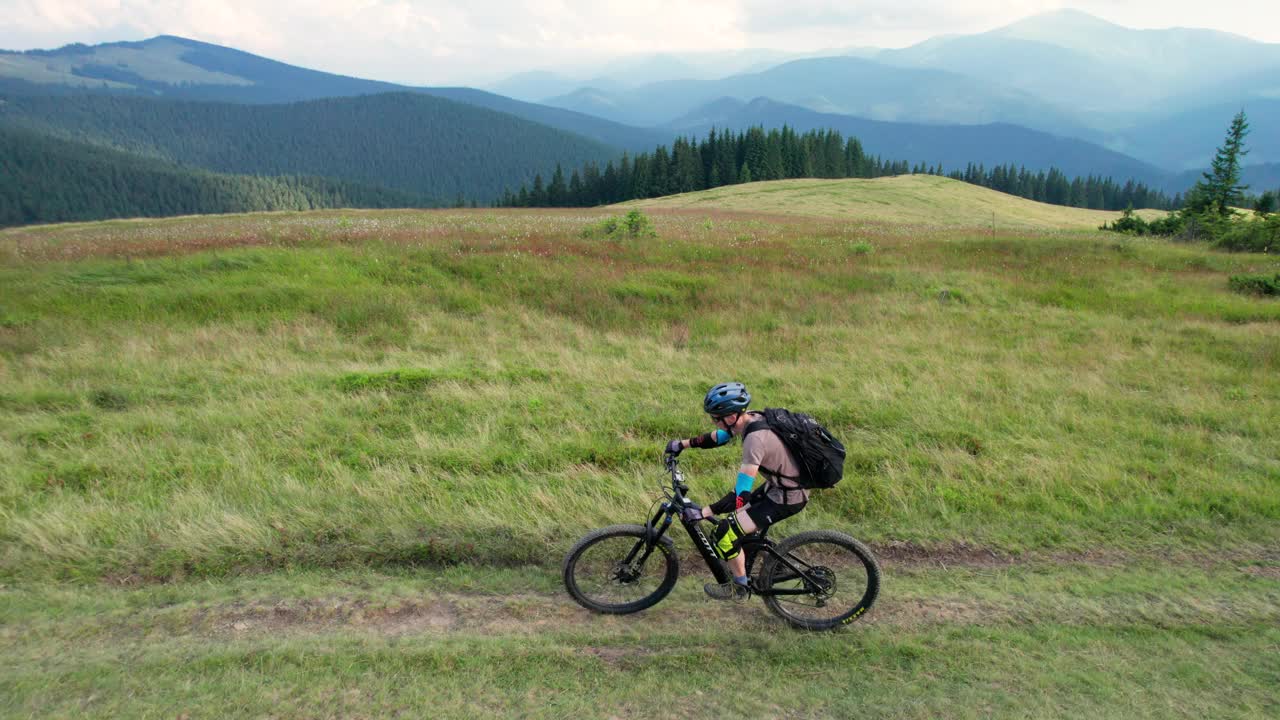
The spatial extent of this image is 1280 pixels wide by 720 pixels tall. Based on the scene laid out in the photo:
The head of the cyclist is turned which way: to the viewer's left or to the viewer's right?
to the viewer's left

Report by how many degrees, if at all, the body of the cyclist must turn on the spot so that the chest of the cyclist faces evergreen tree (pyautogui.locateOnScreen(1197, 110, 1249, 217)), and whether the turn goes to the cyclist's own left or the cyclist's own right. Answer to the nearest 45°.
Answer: approximately 135° to the cyclist's own right

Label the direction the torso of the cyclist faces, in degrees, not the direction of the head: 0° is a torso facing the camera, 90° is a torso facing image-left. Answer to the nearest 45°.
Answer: approximately 90°

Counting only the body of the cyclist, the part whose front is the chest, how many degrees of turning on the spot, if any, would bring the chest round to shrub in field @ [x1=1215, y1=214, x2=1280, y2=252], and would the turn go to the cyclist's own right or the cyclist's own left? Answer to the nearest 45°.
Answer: approximately 135° to the cyclist's own right

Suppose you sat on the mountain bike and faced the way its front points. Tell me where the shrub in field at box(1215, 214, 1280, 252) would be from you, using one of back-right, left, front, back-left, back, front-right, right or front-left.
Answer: back-right

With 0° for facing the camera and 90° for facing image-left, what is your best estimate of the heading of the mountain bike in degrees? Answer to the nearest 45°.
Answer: approximately 90°

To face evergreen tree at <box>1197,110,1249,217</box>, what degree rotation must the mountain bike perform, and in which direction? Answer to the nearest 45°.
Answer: approximately 135° to its right

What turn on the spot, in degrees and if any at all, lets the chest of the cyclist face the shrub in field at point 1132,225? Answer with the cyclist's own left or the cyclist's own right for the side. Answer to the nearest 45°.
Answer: approximately 135° to the cyclist's own right

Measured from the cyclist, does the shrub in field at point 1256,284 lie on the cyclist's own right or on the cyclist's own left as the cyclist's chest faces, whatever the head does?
on the cyclist's own right

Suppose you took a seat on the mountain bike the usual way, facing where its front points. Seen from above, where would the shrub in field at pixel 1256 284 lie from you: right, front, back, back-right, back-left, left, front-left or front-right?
back-right
